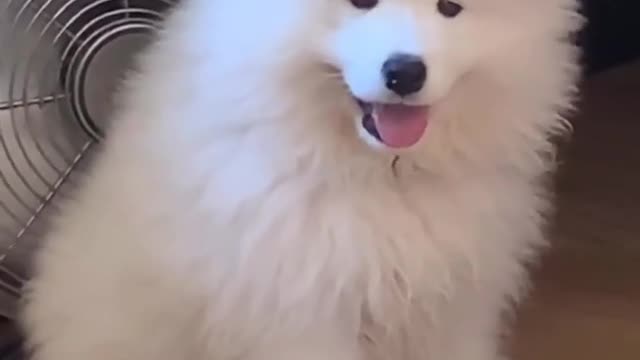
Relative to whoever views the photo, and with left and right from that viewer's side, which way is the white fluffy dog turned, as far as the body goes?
facing the viewer and to the right of the viewer

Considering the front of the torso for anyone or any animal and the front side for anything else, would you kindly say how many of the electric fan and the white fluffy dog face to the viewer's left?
0

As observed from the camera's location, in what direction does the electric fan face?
facing the viewer

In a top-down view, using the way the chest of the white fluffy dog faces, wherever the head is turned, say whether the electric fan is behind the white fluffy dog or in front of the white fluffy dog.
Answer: behind
